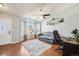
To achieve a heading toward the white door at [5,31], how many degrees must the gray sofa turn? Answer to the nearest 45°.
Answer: approximately 45° to its right

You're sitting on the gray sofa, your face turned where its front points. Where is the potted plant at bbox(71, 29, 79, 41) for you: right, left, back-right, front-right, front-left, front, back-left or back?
back-left

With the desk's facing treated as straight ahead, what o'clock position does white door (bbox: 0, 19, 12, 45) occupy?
The white door is roughly at 1 o'clock from the desk.

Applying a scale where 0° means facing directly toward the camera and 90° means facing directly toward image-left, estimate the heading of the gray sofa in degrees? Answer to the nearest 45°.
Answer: approximately 45°

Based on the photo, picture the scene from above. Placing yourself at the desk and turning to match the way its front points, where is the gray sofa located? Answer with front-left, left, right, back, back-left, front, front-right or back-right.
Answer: front-right

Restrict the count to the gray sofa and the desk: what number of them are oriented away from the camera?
0
